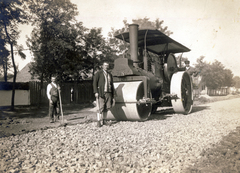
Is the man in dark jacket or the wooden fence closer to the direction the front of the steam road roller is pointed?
the man in dark jacket

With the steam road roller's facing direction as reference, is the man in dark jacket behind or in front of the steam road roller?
in front

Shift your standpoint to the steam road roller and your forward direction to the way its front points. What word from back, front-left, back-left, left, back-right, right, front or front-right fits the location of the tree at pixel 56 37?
right

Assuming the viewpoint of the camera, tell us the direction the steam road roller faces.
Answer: facing the viewer and to the left of the viewer
